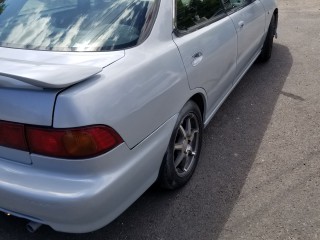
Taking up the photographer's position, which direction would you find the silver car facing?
facing away from the viewer and to the right of the viewer
